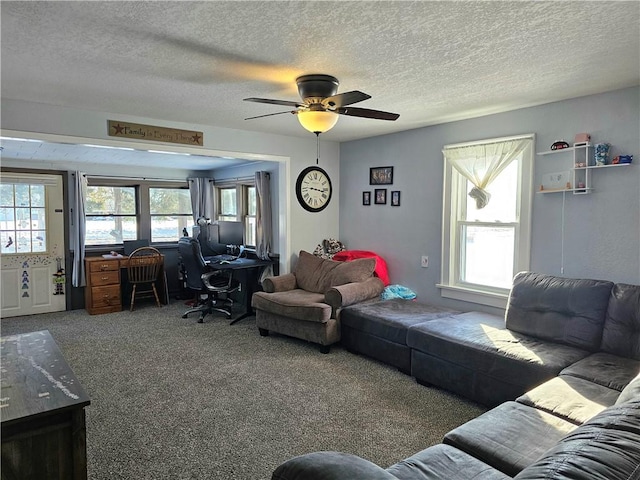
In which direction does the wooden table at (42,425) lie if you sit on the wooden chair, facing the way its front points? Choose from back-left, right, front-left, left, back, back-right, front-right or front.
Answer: back

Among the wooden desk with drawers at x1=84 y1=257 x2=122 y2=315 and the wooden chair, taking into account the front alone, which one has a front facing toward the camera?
the wooden desk with drawers

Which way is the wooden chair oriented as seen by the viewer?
away from the camera

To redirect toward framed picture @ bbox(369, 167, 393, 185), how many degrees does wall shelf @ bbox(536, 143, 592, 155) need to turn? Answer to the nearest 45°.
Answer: approximately 90° to its right

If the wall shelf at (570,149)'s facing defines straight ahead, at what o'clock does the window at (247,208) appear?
The window is roughly at 2 o'clock from the wall shelf.

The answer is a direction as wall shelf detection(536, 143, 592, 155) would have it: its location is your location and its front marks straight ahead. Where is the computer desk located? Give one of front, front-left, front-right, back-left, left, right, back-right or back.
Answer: front-right

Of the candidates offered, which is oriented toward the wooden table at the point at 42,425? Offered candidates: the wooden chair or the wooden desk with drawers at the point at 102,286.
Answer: the wooden desk with drawers

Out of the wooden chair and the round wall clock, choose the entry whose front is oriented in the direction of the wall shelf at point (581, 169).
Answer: the round wall clock

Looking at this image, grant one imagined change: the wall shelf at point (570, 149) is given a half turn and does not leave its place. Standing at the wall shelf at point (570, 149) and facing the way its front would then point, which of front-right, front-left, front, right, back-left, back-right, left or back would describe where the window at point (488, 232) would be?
left

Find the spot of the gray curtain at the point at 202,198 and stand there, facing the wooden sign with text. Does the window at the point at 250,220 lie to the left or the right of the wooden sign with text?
left

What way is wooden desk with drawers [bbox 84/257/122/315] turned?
toward the camera

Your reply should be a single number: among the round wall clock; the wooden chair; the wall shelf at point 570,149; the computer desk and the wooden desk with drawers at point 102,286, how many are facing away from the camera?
1

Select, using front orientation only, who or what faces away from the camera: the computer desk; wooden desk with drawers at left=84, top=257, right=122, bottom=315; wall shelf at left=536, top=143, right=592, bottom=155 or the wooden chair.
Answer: the wooden chair

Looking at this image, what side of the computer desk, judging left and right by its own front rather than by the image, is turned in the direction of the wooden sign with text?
front

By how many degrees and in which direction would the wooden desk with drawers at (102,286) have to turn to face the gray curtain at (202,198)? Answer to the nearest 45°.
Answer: approximately 135° to its left

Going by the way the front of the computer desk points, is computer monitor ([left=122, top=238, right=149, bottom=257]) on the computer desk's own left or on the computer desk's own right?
on the computer desk's own right

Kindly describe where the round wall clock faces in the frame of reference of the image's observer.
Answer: facing the viewer and to the right of the viewer

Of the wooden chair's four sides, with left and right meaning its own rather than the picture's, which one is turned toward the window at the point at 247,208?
right
